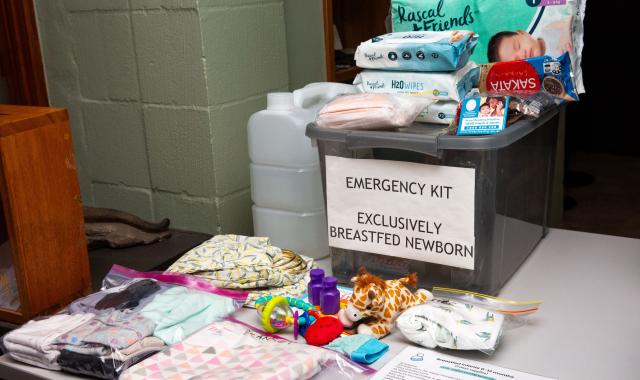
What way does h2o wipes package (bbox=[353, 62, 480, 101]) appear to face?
toward the camera

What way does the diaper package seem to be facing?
toward the camera

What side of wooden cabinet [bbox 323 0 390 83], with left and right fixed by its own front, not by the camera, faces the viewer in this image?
front

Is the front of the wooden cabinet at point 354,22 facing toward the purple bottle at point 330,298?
yes

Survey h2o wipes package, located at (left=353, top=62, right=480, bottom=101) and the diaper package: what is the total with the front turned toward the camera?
2

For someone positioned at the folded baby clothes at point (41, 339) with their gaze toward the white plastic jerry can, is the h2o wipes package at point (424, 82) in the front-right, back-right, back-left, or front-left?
front-right

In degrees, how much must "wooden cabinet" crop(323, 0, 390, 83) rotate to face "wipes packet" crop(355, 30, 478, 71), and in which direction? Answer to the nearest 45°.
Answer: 0° — it already faces it

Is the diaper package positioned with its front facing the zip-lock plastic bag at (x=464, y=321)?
yes

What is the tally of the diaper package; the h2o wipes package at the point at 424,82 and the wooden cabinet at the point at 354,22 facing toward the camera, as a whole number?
3

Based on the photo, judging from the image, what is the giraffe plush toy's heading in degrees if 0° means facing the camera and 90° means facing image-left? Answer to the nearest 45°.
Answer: approximately 45°

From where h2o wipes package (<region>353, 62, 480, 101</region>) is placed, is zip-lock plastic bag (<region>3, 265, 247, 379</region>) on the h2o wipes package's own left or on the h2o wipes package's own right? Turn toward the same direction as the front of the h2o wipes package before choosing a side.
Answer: on the h2o wipes package's own right

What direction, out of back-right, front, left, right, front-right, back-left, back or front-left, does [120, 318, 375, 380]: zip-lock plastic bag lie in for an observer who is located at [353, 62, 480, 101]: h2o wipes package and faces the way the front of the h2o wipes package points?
front-right
